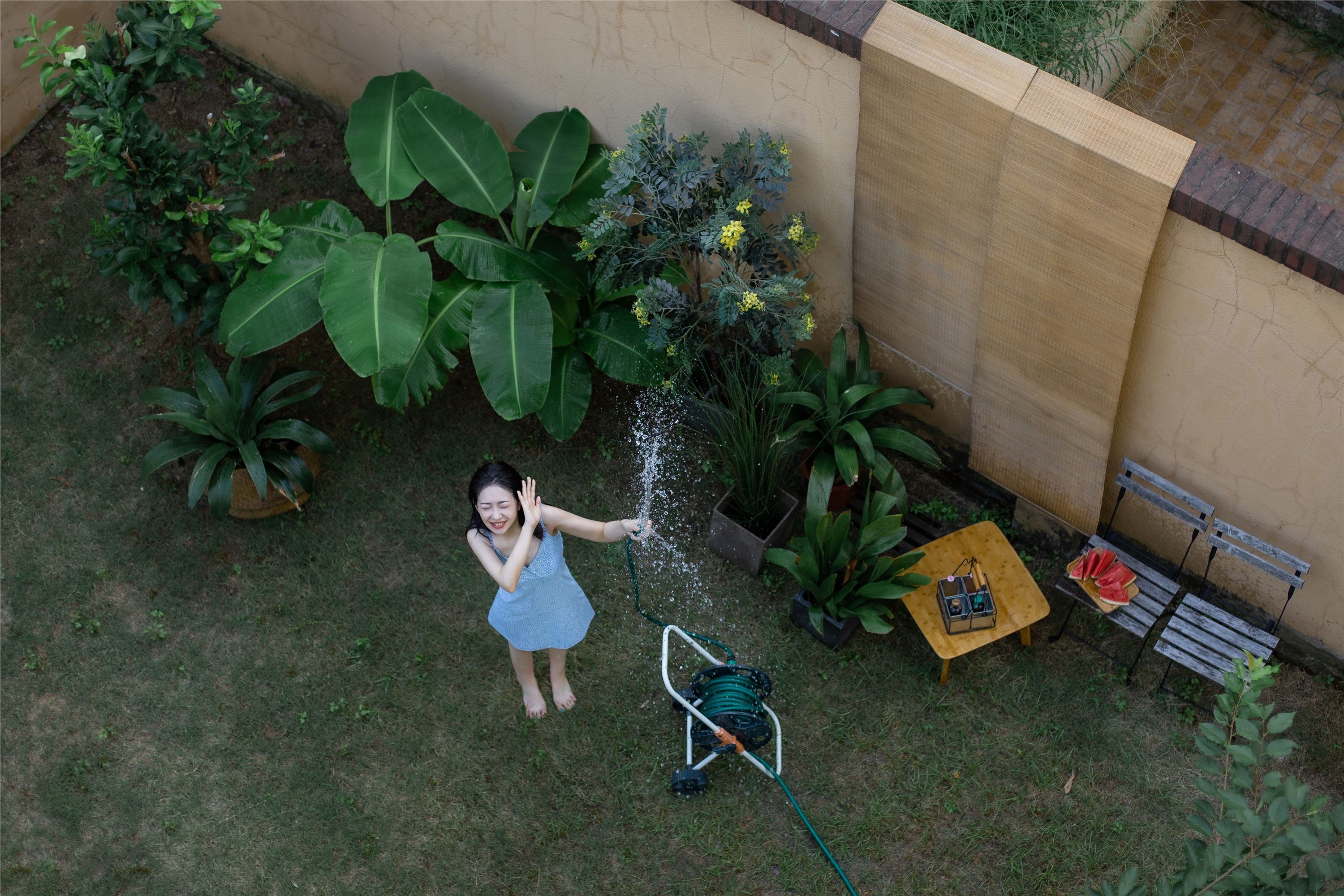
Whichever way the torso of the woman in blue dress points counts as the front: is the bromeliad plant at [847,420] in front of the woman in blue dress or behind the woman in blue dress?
behind

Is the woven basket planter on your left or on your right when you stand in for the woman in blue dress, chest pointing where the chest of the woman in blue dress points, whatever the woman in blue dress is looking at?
on your right

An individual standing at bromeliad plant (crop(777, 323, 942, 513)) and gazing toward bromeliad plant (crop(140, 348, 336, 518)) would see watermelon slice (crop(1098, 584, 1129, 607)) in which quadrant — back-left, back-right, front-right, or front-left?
back-left

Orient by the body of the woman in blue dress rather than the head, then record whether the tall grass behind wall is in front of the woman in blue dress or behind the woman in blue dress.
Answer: behind

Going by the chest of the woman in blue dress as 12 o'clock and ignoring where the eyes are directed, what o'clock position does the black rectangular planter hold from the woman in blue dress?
The black rectangular planter is roughly at 8 o'clock from the woman in blue dress.

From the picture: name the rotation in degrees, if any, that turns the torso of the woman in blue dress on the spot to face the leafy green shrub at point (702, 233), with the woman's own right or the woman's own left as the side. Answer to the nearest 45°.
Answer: approximately 180°

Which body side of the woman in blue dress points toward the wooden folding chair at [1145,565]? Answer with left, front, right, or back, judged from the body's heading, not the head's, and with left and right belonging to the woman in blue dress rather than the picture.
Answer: left

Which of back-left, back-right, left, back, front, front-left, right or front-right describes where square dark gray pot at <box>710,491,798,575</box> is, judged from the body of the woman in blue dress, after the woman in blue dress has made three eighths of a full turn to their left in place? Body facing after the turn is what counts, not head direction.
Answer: front

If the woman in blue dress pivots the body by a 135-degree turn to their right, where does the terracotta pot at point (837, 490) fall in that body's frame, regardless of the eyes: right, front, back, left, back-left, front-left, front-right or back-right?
right

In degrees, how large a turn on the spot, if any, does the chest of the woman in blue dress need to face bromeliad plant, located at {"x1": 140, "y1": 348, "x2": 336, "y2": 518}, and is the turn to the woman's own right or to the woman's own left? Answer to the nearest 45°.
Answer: approximately 135° to the woman's own right

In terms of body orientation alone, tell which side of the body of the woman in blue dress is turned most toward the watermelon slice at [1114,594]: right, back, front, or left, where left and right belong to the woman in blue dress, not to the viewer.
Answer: left

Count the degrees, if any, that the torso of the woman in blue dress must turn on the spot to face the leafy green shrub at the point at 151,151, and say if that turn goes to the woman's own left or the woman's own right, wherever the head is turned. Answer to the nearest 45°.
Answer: approximately 135° to the woman's own right

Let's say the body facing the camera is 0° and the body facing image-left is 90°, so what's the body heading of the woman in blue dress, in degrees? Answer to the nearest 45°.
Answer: approximately 0°

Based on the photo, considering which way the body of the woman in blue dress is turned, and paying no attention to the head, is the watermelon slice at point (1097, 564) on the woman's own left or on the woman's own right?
on the woman's own left
